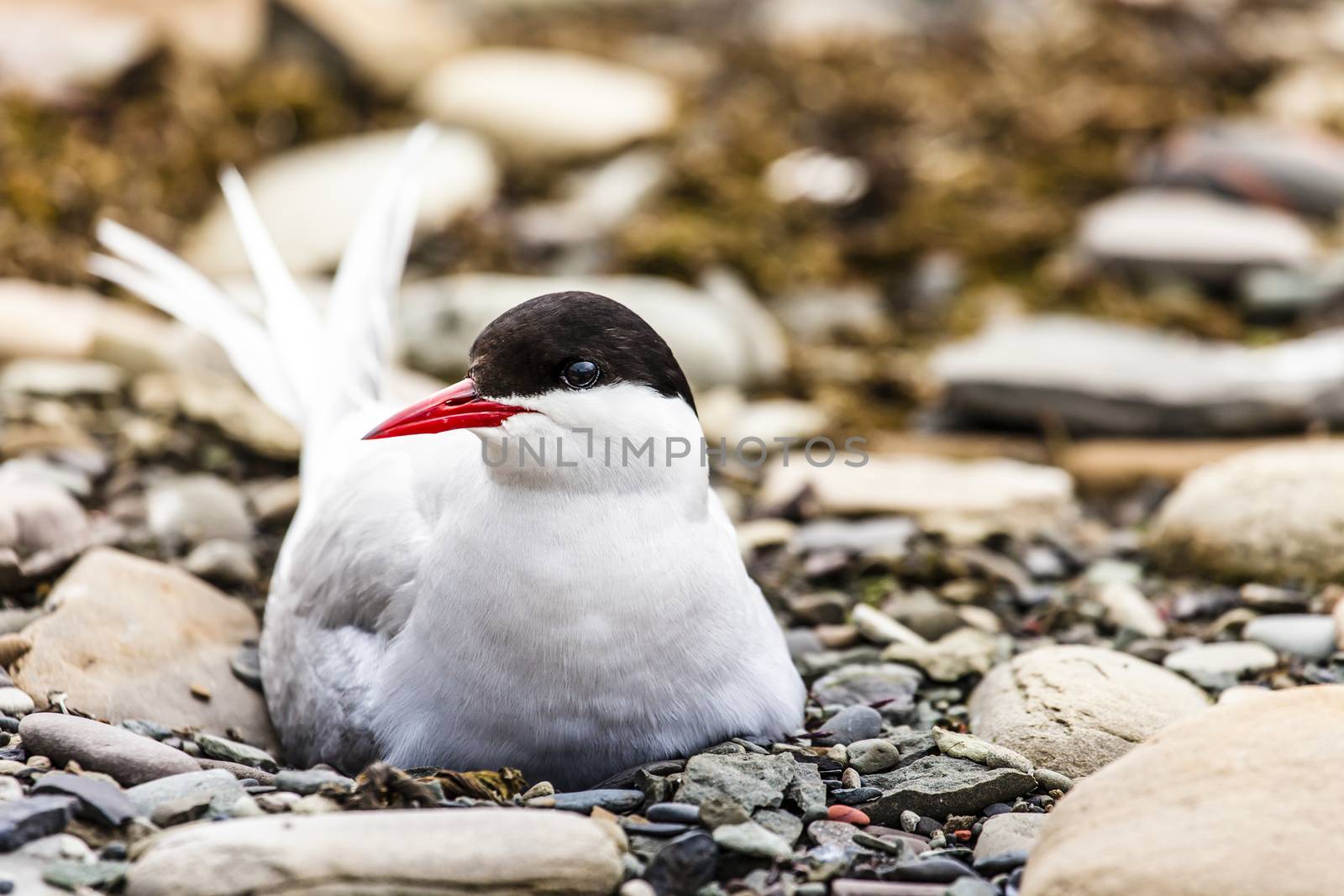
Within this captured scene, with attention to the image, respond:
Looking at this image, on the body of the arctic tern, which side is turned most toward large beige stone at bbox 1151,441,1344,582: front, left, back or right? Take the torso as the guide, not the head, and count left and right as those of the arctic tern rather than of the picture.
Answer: left

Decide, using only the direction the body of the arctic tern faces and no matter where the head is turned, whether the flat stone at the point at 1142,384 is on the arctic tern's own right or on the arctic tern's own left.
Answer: on the arctic tern's own left

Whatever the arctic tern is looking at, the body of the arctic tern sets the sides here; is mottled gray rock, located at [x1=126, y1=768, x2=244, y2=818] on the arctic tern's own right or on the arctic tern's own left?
on the arctic tern's own right

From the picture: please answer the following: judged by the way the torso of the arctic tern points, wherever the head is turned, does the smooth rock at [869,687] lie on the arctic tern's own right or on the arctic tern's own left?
on the arctic tern's own left

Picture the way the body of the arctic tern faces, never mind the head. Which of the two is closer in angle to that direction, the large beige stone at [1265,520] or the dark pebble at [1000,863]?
the dark pebble

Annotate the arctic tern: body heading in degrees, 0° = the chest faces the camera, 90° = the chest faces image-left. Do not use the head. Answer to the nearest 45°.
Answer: approximately 315°

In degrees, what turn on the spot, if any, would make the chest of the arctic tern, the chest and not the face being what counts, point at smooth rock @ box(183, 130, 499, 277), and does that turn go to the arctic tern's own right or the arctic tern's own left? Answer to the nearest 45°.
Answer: approximately 135° to the arctic tern's own left
